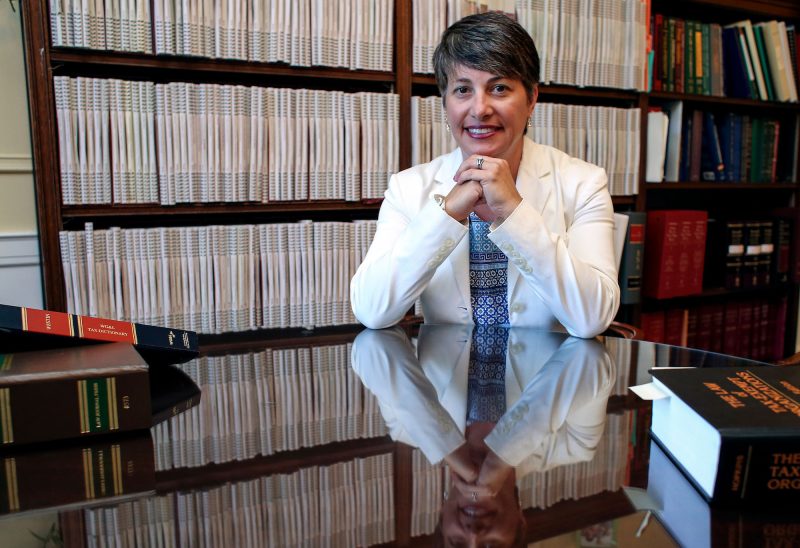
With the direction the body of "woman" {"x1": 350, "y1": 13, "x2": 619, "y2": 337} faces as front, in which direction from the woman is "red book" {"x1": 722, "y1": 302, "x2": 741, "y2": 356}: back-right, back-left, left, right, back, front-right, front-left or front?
back-left

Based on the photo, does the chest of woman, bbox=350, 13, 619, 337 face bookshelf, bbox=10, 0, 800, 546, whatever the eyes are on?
no

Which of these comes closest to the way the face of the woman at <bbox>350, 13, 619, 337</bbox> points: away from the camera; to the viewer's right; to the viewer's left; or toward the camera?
toward the camera

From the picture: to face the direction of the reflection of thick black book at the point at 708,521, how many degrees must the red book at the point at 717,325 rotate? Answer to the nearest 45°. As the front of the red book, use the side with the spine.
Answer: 0° — it already faces it

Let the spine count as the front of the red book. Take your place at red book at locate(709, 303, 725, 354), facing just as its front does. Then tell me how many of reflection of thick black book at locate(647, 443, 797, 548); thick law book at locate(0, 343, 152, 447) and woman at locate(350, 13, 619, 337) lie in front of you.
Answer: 3

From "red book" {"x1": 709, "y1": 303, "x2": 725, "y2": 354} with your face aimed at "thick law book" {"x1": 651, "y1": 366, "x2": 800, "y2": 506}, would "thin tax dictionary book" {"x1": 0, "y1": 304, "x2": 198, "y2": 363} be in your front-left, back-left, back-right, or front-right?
front-right

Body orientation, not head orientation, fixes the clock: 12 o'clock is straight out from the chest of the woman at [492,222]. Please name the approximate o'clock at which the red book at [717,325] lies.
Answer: The red book is roughly at 7 o'clock from the woman.

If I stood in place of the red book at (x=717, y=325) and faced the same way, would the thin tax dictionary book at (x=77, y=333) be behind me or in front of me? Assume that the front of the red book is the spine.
in front

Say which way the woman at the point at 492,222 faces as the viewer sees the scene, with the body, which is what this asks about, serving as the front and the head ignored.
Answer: toward the camera

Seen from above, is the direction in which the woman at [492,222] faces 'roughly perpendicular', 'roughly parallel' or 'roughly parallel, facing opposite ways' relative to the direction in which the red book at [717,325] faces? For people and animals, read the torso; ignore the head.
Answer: roughly parallel

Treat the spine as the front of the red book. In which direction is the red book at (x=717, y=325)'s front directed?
toward the camera

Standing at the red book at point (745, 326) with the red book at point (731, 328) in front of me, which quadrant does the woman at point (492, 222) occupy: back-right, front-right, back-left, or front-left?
front-left

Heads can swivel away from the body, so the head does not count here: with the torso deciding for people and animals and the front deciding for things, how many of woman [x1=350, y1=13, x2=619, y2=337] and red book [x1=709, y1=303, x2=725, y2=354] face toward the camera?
2

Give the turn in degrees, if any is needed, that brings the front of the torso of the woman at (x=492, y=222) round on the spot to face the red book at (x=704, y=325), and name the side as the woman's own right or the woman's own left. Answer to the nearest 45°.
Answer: approximately 135° to the woman's own left
